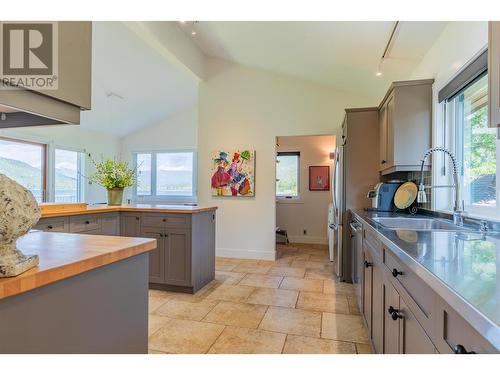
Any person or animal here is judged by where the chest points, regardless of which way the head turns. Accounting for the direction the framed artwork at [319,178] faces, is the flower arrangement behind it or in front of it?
in front

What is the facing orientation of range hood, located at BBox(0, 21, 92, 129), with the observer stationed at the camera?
facing the viewer and to the right of the viewer

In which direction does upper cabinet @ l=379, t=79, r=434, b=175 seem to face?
to the viewer's left

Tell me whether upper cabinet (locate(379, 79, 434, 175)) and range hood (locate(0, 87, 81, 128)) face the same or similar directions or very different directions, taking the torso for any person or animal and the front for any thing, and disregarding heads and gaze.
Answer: very different directions

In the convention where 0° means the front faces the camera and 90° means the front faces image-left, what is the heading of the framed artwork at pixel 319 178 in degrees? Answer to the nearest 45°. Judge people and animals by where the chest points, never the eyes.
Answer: approximately 0°

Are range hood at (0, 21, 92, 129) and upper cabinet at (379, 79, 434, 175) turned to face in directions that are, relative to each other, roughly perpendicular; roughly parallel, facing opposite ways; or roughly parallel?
roughly parallel, facing opposite ways

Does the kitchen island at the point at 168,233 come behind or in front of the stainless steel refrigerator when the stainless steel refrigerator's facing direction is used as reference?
in front

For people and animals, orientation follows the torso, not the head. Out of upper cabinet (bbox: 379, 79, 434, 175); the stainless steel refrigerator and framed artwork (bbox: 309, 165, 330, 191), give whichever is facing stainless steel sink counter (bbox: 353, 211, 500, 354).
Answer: the framed artwork

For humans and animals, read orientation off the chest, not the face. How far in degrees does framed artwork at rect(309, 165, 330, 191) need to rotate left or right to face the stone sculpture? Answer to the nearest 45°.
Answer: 0° — it already faces it

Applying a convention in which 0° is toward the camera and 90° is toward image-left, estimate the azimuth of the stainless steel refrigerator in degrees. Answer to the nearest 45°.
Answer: approximately 90°

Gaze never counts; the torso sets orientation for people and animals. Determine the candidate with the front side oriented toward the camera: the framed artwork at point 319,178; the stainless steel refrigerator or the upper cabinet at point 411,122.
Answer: the framed artwork

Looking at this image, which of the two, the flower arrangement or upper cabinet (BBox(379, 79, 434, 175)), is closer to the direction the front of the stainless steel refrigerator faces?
the flower arrangement

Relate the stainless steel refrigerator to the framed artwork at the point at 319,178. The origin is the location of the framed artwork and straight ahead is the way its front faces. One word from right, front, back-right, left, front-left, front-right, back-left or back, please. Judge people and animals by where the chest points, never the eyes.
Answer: front

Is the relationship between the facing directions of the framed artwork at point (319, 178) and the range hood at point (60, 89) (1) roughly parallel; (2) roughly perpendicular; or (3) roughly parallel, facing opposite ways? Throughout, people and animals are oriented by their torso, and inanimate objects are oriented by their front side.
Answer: roughly perpendicular

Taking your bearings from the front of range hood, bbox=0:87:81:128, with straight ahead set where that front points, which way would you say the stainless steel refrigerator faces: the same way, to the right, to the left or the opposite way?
the opposite way
